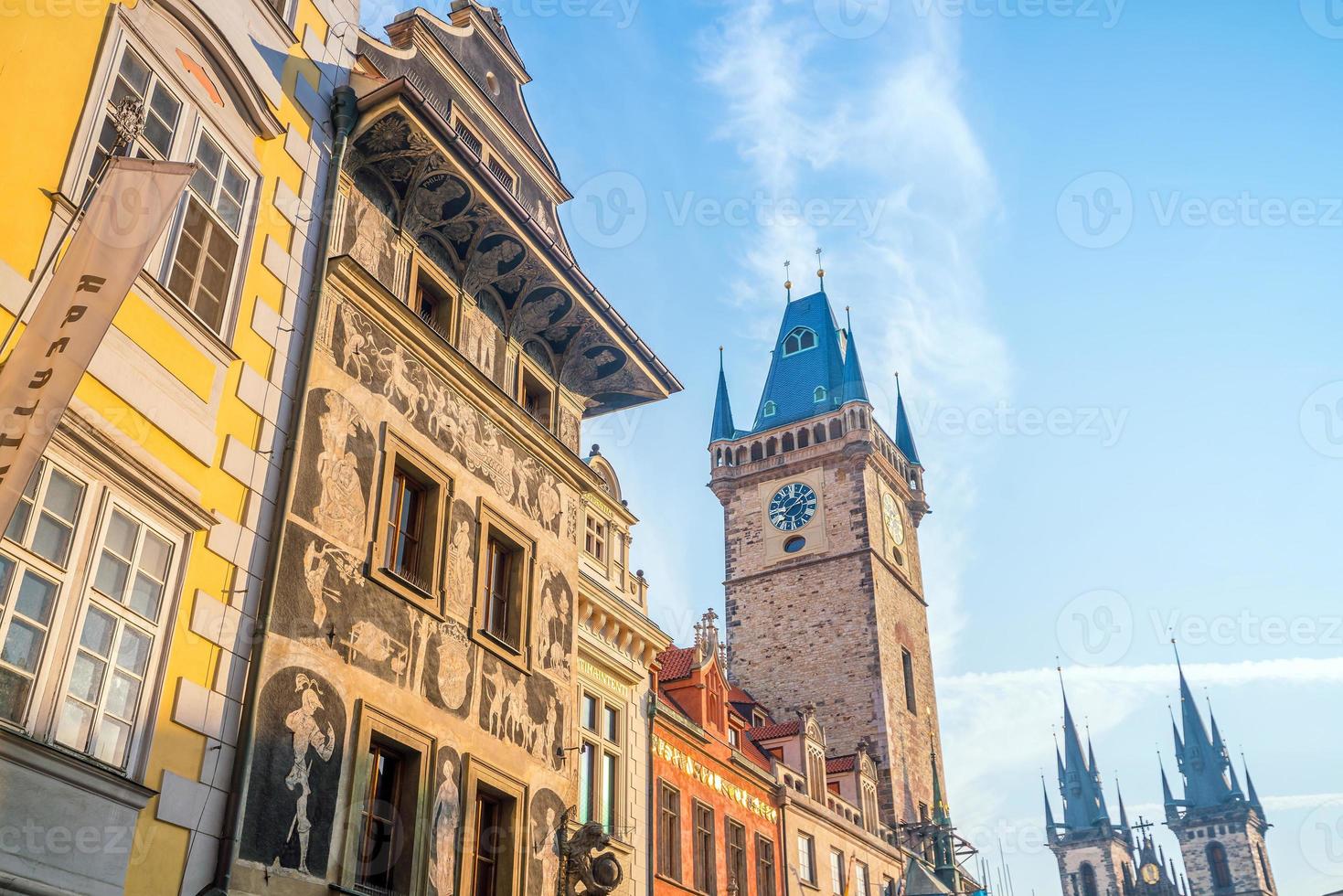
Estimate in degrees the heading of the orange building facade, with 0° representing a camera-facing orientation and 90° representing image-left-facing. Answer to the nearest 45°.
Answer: approximately 315°

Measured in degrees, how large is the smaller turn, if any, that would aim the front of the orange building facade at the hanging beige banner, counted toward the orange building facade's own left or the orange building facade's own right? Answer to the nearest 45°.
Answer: approximately 45° to the orange building facade's own right
